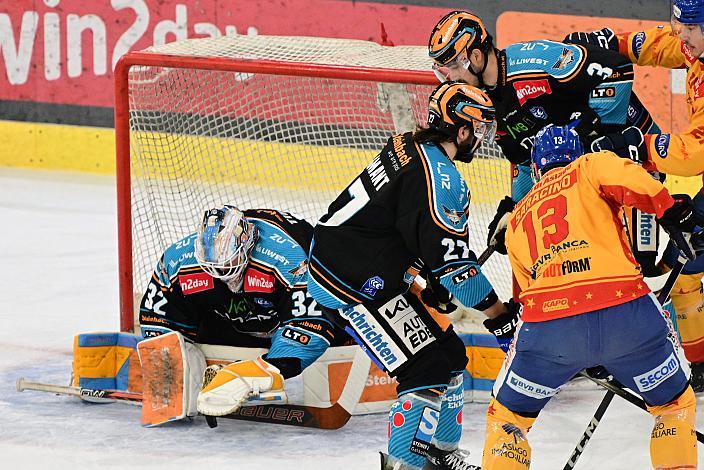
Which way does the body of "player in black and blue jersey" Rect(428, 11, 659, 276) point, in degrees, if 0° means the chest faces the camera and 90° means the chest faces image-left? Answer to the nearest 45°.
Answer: approximately 45°

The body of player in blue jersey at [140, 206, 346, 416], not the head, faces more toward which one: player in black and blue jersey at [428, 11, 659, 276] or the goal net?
the player in black and blue jersey

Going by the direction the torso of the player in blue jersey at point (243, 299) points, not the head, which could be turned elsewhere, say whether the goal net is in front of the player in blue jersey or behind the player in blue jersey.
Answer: behind

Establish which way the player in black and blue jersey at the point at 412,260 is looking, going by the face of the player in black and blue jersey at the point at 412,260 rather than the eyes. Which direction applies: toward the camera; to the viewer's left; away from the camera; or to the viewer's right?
to the viewer's right

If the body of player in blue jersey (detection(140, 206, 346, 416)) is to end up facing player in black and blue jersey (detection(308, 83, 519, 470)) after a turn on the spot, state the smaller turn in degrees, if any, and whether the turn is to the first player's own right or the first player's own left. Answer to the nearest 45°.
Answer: approximately 45° to the first player's own left

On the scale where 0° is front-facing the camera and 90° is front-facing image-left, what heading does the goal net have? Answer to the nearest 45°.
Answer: approximately 0°

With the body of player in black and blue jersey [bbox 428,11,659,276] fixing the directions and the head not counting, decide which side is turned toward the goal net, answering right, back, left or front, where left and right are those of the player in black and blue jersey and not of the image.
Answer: right

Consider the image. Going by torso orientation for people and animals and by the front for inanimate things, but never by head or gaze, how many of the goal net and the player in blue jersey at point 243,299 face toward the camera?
2

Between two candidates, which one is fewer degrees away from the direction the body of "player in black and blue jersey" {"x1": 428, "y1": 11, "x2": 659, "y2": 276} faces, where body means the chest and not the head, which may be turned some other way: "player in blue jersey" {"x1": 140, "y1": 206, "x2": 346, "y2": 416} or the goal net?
the player in blue jersey
